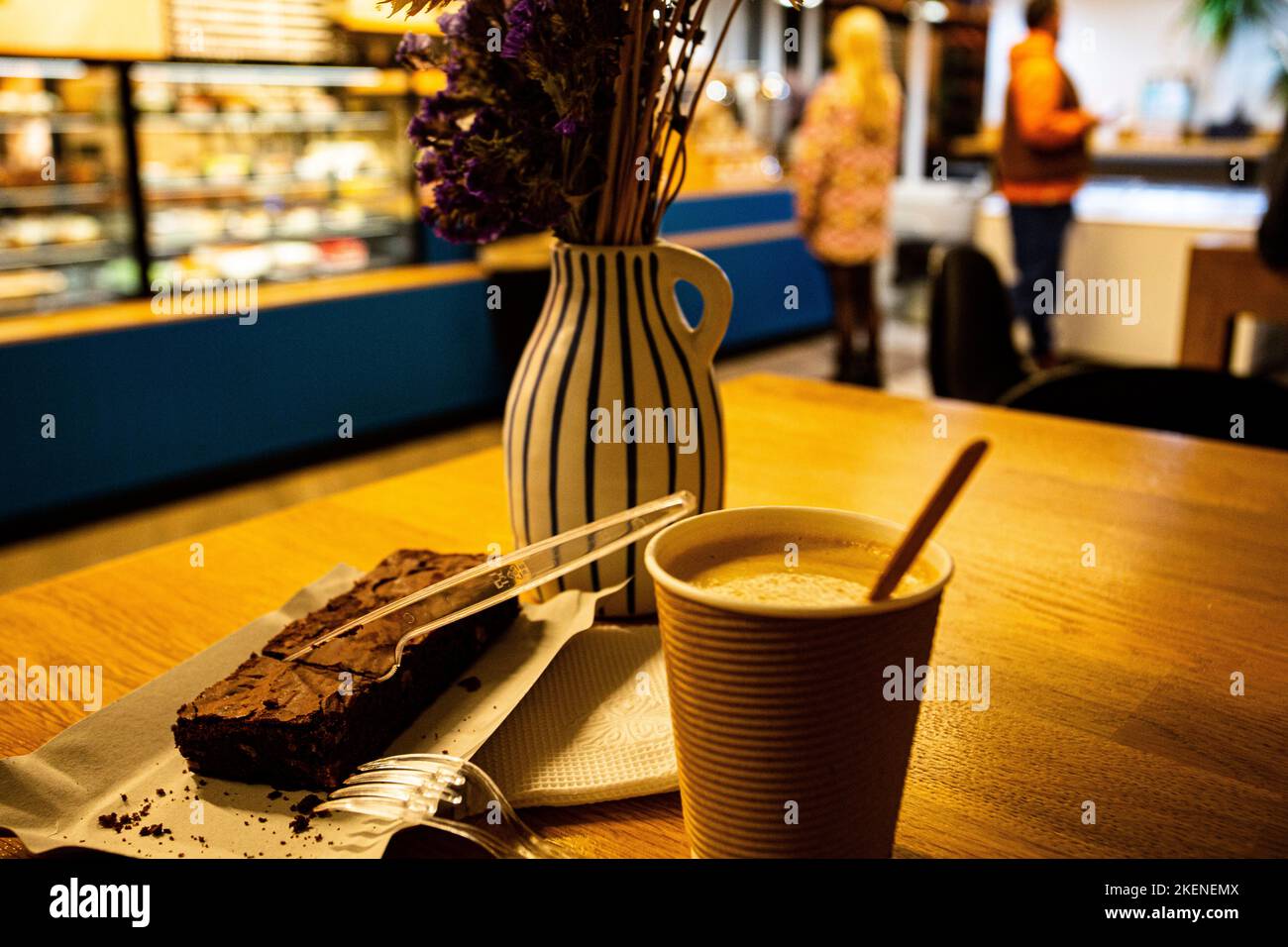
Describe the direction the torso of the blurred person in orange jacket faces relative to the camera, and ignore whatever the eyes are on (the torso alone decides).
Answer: to the viewer's right

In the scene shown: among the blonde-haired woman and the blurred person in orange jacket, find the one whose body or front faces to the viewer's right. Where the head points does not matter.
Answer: the blurred person in orange jacket

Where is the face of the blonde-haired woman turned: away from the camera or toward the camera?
away from the camera

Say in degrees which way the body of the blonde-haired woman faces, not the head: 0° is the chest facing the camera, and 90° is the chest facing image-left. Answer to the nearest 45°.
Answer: approximately 135°

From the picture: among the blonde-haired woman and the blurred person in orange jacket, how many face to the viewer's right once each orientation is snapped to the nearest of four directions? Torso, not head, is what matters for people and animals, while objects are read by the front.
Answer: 1

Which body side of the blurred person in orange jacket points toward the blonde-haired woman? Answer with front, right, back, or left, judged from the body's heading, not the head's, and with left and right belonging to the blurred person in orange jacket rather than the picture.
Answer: back

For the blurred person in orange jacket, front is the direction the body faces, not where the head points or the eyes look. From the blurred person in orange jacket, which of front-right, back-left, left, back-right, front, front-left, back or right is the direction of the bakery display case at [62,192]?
back-right

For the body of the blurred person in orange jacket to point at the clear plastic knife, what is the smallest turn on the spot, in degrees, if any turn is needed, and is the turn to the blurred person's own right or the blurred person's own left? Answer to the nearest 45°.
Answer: approximately 90° to the blurred person's own right

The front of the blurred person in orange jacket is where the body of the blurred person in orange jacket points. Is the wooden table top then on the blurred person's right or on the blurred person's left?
on the blurred person's right

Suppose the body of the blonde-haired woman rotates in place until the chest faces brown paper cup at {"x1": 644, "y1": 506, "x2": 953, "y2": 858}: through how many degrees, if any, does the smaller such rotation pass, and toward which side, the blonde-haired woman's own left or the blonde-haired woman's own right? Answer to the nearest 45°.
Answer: approximately 135° to the blonde-haired woman's own left

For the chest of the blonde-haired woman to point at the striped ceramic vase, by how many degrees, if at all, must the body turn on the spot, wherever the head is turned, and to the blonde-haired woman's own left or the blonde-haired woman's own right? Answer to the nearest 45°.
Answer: approximately 135° to the blonde-haired woman's own left

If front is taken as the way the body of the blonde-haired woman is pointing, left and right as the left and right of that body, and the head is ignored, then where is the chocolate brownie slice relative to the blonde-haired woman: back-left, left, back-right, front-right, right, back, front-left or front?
back-left
